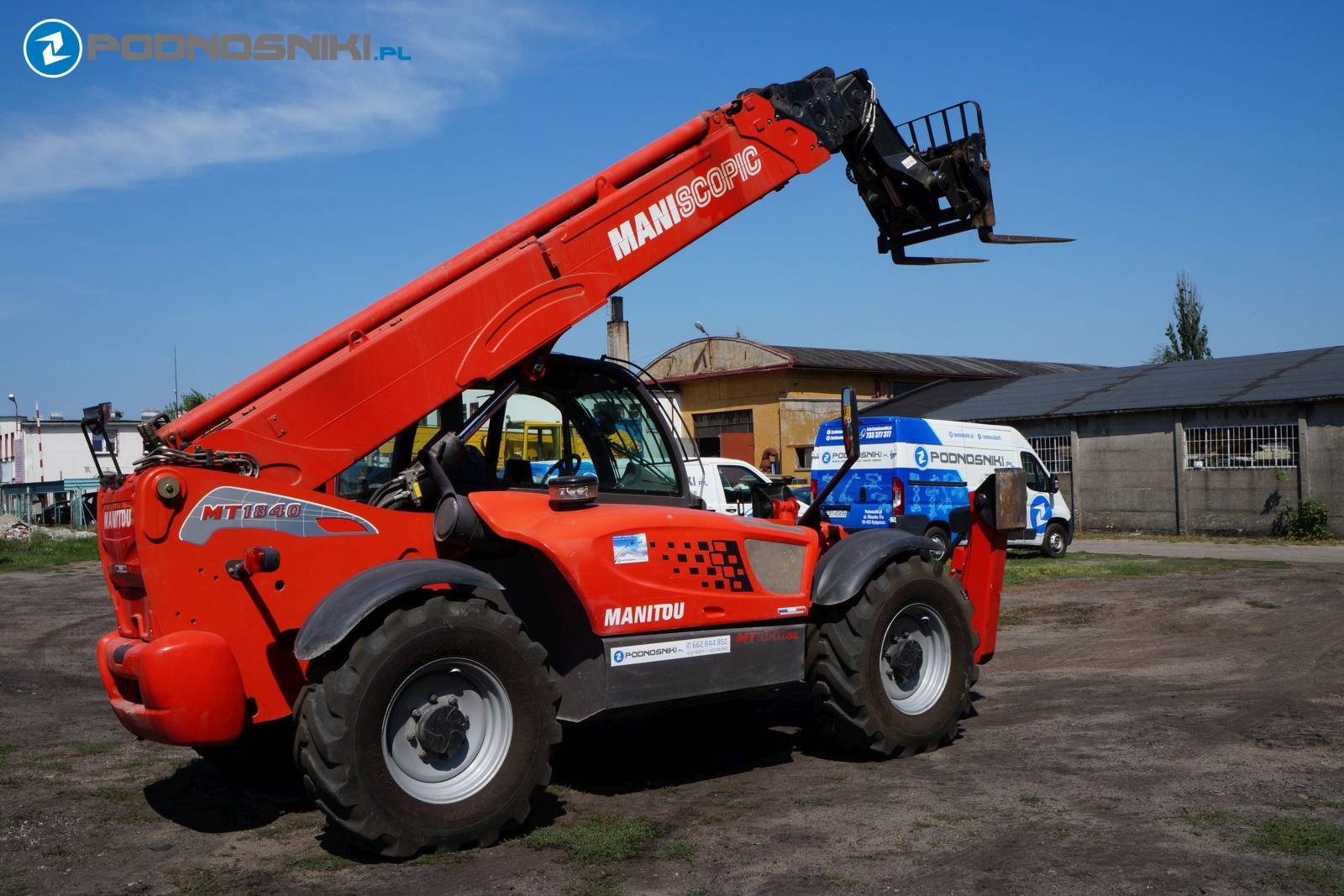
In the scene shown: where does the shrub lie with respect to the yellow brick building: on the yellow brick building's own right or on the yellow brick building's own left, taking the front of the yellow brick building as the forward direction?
on the yellow brick building's own left

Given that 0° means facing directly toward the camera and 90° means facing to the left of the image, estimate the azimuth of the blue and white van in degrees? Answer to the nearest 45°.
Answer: approximately 225°

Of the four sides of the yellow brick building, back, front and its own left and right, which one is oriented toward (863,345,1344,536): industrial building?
left

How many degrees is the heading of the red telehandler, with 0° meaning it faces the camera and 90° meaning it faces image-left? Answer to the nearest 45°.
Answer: approximately 225°

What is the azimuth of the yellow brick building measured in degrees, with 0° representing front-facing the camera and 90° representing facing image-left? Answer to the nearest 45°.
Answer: approximately 45°

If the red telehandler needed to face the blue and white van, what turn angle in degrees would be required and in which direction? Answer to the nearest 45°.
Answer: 0° — it already faces it

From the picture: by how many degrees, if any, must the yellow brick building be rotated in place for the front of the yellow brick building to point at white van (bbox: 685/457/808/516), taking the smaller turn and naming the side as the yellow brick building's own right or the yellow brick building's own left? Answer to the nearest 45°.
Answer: approximately 45° to the yellow brick building's own left

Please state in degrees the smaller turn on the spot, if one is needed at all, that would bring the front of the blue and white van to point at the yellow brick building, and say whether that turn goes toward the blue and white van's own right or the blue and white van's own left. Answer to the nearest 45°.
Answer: approximately 45° to the blue and white van's own left
